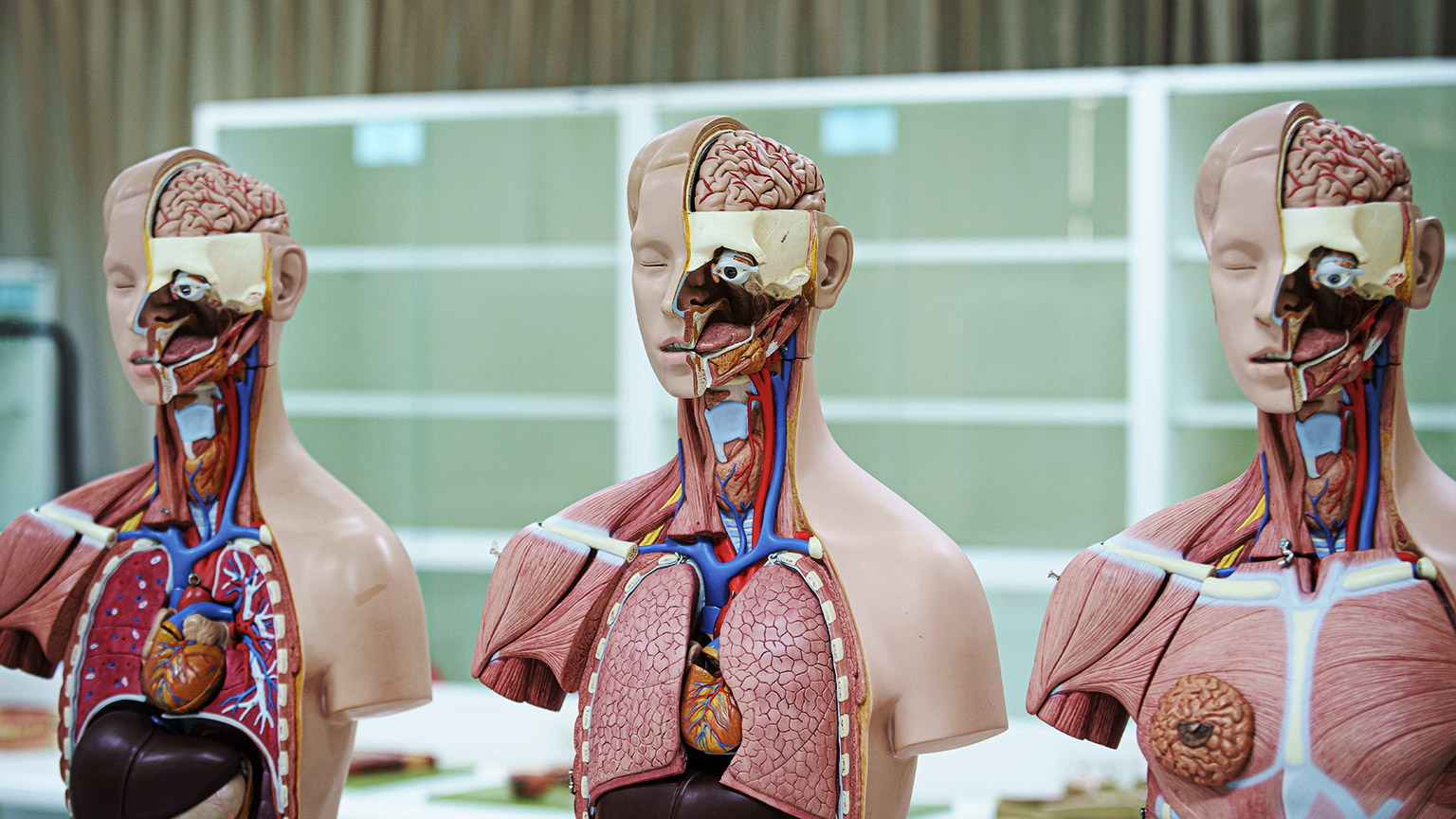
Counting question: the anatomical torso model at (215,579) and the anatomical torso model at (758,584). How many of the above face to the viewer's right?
0

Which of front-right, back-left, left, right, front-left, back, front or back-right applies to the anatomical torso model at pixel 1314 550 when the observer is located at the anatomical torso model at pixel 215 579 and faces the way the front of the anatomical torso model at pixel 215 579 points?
left

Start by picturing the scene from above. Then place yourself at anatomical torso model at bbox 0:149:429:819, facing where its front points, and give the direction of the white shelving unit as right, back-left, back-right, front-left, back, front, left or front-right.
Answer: back

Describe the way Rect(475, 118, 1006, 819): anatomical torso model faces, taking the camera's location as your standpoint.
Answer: facing the viewer and to the left of the viewer

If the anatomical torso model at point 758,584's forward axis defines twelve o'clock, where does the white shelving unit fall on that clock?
The white shelving unit is roughly at 5 o'clock from the anatomical torso model.
